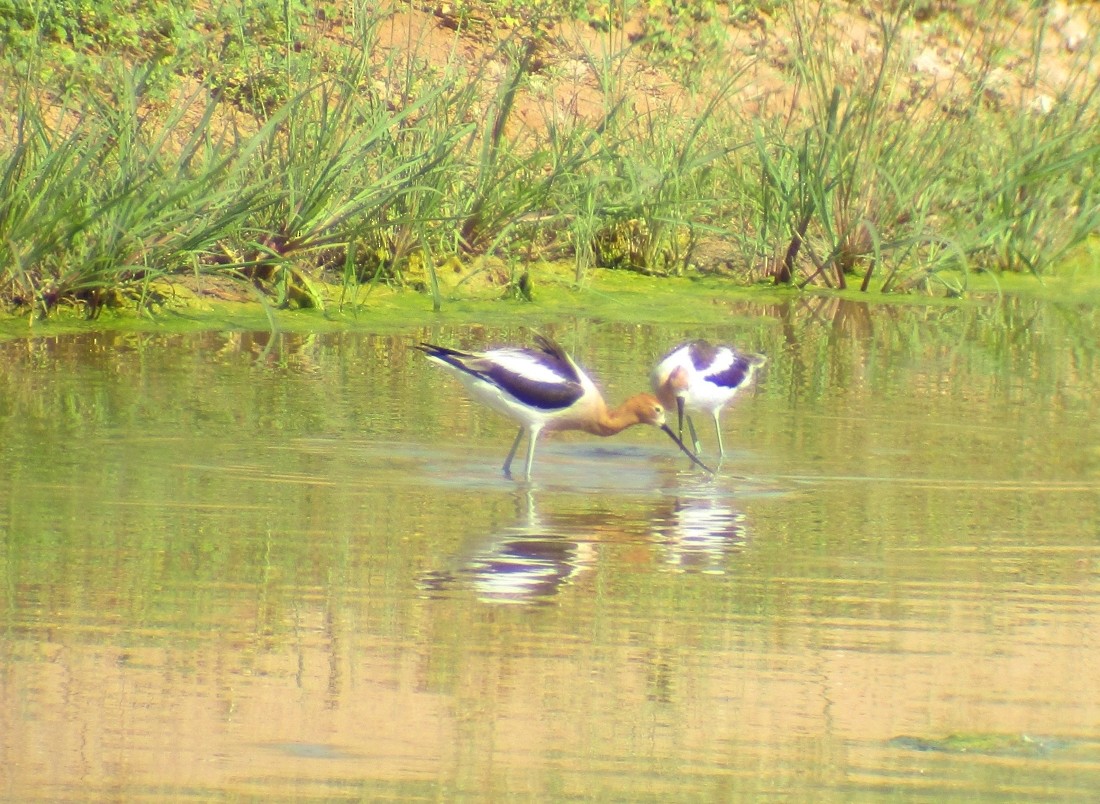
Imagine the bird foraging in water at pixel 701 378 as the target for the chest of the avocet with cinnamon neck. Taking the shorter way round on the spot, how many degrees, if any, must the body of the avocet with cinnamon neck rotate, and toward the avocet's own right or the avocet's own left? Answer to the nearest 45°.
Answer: approximately 45° to the avocet's own left

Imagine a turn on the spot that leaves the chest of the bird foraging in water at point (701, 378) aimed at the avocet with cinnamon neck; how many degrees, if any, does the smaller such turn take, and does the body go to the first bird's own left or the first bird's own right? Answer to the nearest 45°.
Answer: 0° — it already faces it

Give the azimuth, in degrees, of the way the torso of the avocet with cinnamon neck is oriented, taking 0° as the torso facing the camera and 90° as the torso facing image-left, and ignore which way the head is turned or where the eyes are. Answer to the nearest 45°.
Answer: approximately 270°

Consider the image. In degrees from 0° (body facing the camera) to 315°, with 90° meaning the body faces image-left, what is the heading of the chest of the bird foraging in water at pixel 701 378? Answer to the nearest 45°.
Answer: approximately 45°

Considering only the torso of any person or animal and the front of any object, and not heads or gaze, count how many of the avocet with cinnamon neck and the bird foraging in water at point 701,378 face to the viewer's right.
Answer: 1
